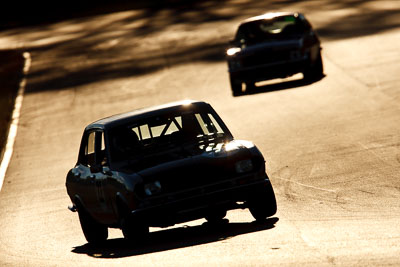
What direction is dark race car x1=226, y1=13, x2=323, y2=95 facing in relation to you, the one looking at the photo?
facing the viewer

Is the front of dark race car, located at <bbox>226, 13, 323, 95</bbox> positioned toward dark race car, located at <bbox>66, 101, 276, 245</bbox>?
yes

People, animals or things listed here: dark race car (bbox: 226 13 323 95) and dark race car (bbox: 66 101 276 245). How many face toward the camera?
2

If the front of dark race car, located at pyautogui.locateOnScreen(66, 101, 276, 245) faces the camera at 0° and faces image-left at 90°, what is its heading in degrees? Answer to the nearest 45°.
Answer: approximately 0°

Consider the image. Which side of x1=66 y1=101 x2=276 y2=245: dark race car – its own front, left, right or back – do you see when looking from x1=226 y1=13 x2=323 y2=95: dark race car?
back
